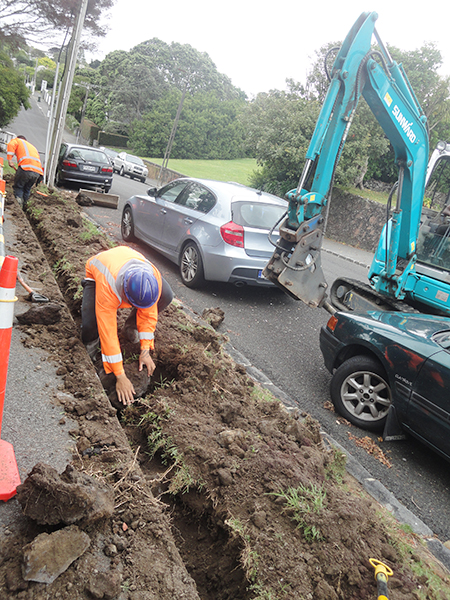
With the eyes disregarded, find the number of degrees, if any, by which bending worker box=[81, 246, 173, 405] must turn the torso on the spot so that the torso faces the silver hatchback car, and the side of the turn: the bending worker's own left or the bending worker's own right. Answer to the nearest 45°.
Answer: approximately 135° to the bending worker's own left

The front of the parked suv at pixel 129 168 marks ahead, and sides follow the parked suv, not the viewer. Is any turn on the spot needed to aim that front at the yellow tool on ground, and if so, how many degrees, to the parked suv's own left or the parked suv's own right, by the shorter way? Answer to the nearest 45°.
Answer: approximately 45° to the parked suv's own right

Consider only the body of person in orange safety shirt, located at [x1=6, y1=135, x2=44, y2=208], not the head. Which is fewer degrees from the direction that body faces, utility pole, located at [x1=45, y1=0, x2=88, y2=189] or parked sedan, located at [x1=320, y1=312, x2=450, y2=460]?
the utility pole

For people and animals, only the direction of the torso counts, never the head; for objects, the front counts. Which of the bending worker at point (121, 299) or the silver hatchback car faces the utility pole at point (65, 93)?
the silver hatchback car

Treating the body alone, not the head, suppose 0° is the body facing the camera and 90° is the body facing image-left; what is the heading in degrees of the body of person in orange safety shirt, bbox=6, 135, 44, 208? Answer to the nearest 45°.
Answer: approximately 135°

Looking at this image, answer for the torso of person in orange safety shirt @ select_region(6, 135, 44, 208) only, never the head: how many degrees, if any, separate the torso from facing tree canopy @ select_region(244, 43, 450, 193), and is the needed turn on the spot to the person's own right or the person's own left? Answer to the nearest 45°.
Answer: approximately 90° to the person's own right

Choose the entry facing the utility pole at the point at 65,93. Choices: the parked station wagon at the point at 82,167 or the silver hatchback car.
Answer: the silver hatchback car

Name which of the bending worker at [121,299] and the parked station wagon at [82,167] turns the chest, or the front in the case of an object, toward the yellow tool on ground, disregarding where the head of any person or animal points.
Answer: the bending worker

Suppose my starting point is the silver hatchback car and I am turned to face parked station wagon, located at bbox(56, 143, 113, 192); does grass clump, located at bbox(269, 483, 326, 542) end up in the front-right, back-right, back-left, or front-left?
back-left
